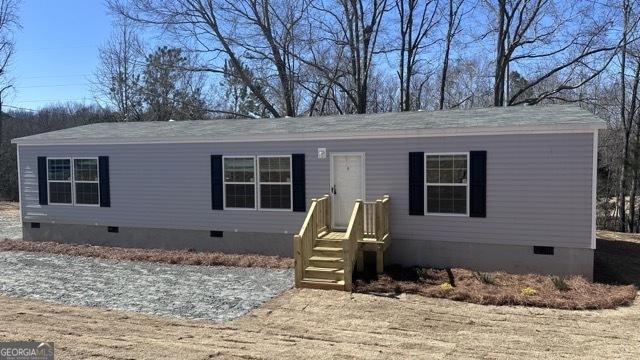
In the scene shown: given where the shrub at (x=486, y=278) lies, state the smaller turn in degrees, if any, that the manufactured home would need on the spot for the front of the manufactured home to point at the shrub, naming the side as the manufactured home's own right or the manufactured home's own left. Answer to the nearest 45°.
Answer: approximately 45° to the manufactured home's own left

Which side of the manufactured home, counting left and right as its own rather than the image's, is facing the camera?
front

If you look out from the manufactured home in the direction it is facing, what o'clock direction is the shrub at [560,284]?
The shrub is roughly at 10 o'clock from the manufactured home.

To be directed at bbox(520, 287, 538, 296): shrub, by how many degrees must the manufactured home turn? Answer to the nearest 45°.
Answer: approximately 45° to its left
